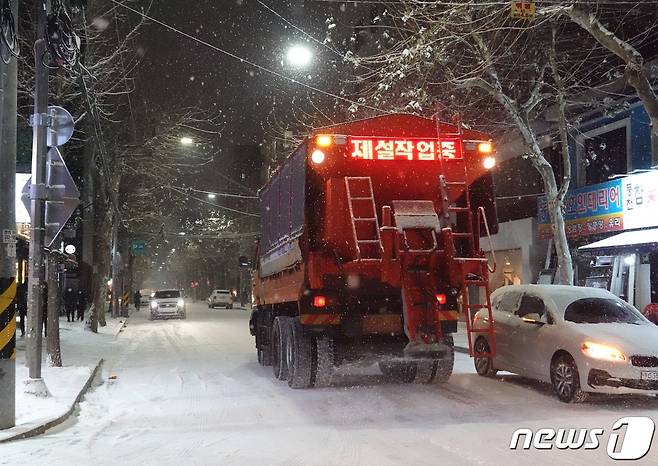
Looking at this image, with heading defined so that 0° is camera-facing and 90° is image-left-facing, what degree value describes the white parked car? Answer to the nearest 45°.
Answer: approximately 315°

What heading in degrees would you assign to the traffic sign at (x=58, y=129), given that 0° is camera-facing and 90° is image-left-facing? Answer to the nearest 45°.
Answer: approximately 180°

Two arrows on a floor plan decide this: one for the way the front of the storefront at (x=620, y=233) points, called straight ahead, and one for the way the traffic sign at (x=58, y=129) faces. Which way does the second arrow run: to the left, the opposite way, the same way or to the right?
to the right

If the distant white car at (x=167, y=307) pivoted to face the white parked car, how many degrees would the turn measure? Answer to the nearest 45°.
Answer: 0° — it already faces it

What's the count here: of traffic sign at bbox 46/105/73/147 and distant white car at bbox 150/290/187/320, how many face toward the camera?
1

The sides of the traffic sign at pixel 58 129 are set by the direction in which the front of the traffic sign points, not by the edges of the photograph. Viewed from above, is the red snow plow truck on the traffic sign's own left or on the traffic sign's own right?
on the traffic sign's own right

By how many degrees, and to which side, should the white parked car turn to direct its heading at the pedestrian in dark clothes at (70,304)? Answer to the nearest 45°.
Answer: approximately 180°

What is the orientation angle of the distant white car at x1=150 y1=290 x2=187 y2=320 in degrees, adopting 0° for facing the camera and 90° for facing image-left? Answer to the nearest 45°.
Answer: approximately 0°

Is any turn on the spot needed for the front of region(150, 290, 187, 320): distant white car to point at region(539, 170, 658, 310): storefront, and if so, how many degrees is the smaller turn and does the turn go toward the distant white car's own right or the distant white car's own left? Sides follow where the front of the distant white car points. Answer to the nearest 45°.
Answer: approximately 45° to the distant white car's own left

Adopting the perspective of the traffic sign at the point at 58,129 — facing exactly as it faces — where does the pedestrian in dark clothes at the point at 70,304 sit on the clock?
The pedestrian in dark clothes is roughly at 12 o'clock from the traffic sign.

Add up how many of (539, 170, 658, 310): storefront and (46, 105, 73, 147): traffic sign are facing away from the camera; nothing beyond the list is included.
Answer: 1

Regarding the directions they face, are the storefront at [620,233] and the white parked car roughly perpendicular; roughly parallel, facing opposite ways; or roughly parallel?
roughly perpendicular

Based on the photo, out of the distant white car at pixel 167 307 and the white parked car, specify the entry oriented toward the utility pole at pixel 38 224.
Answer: the distant white car

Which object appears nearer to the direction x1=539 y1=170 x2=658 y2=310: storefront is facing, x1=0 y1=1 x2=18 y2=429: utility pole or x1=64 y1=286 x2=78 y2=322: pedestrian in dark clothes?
the utility pole
